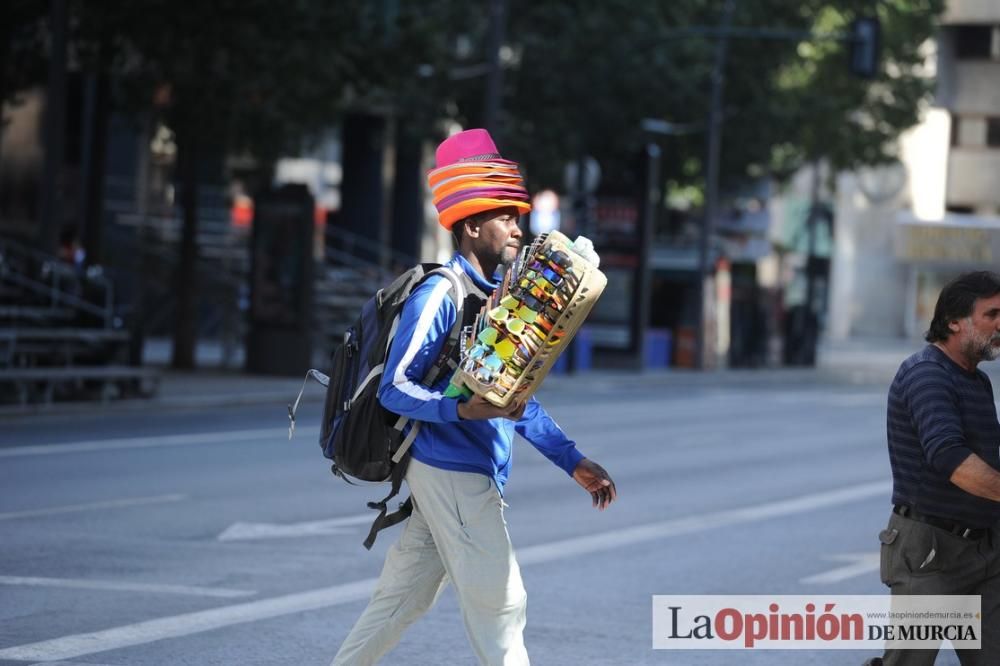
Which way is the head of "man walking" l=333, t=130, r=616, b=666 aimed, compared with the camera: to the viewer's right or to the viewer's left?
to the viewer's right

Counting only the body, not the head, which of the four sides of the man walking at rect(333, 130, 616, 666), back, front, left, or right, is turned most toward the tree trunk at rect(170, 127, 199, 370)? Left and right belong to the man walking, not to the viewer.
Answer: left

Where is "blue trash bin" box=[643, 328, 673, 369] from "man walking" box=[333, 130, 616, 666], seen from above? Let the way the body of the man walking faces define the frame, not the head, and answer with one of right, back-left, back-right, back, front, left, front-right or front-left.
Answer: left

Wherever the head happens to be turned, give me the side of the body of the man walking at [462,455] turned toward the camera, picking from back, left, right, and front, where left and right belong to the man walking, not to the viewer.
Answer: right
